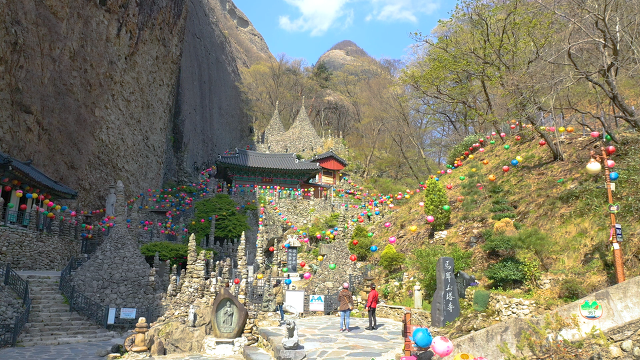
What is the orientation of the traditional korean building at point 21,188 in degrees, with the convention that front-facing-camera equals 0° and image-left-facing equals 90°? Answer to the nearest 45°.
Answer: approximately 315°

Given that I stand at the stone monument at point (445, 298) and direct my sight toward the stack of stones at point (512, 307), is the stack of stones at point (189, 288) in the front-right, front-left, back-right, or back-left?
back-left

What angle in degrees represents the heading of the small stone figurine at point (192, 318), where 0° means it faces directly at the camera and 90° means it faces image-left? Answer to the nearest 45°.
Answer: approximately 0°

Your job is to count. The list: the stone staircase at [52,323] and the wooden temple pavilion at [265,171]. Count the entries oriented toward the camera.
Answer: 2

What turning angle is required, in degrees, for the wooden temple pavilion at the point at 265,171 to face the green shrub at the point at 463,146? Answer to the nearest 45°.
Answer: approximately 45° to its left

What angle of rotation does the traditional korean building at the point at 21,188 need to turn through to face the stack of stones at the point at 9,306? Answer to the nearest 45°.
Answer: approximately 45° to its right

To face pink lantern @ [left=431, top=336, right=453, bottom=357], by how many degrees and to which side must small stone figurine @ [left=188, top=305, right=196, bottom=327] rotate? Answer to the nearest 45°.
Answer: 0° — it already faces it

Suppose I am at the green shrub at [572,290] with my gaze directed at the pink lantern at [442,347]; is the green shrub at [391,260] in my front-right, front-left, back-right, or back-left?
back-right

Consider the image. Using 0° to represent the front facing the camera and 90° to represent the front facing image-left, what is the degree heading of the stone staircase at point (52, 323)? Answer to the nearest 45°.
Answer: approximately 0°

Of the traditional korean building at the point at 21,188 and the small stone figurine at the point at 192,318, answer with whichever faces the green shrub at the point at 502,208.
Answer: the traditional korean building
